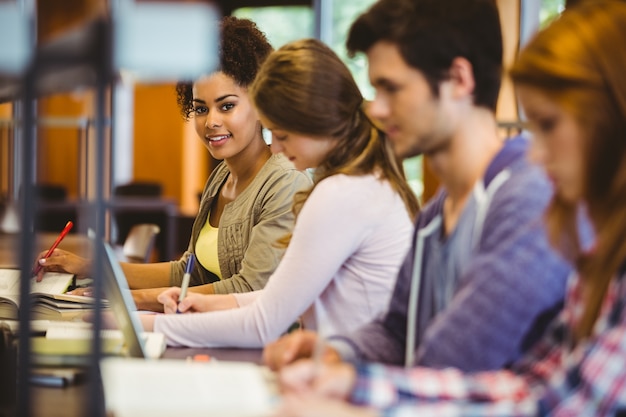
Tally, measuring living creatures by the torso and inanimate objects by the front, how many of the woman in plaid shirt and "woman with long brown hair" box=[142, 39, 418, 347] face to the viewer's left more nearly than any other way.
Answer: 2

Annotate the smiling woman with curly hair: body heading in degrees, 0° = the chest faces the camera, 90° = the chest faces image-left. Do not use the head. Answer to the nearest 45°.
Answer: approximately 45°

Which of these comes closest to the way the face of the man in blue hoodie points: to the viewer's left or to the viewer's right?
to the viewer's left

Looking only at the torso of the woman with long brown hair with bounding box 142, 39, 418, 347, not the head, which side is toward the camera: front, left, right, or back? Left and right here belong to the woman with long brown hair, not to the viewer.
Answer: left

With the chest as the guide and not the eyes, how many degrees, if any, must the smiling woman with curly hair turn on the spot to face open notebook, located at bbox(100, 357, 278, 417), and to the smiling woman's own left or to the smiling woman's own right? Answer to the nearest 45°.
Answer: approximately 45° to the smiling woman's own left

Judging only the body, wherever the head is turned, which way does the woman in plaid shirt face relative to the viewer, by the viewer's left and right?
facing to the left of the viewer

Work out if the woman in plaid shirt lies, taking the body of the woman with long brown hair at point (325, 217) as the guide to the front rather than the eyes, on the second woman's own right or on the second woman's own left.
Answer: on the second woman's own left

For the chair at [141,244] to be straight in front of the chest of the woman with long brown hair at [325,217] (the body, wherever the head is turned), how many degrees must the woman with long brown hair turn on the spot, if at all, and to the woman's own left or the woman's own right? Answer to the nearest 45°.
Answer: approximately 90° to the woman's own right

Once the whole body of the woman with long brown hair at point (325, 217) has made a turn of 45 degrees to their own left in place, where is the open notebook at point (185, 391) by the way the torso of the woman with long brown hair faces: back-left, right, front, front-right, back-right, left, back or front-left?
front-left

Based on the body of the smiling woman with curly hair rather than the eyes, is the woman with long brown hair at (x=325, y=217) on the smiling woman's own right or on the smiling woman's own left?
on the smiling woman's own left

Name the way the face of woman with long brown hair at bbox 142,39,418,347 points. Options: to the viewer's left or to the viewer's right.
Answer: to the viewer's left
